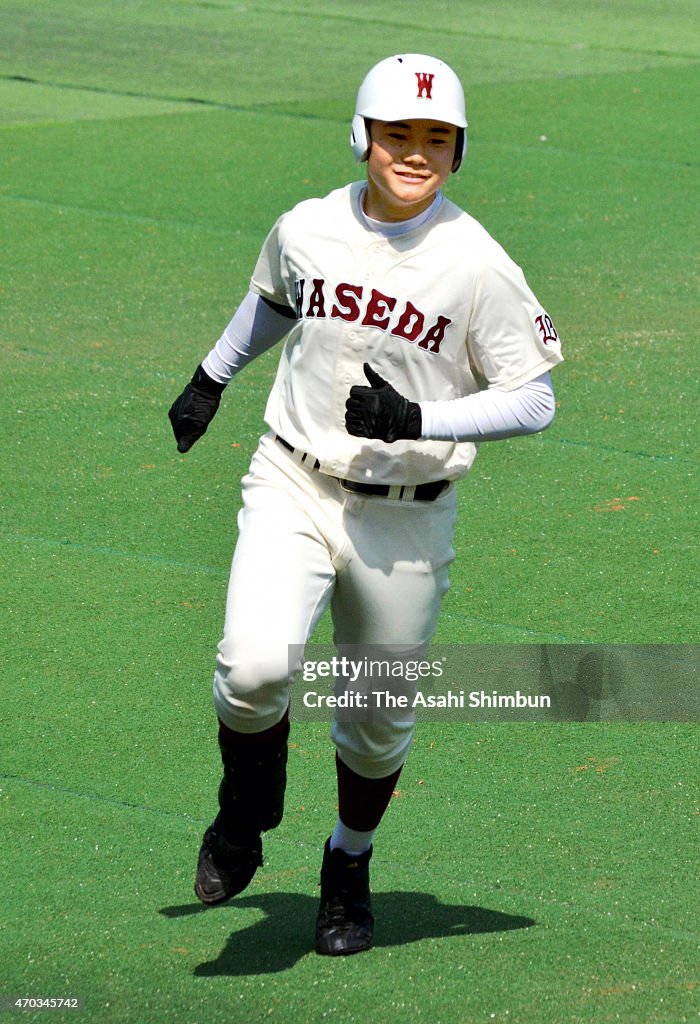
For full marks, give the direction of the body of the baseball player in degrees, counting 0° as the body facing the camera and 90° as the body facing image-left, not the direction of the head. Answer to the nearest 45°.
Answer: approximately 0°
